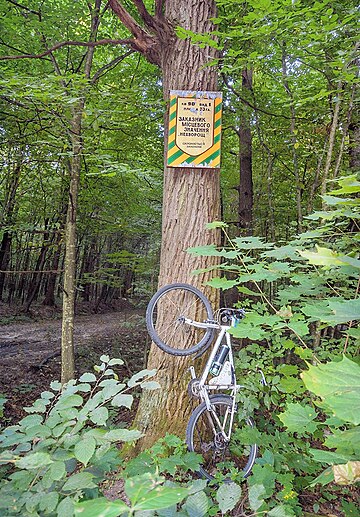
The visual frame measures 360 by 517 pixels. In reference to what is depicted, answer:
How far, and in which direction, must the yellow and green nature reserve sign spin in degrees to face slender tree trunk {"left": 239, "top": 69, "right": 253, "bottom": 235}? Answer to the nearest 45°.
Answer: approximately 180°

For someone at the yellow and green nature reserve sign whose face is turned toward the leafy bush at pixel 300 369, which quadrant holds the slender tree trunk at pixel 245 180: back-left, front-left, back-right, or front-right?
back-left

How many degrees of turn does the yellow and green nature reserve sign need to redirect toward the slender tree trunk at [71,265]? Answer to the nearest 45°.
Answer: approximately 135° to its right

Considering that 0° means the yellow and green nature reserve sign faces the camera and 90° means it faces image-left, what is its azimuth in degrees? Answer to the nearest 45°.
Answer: approximately 0°
